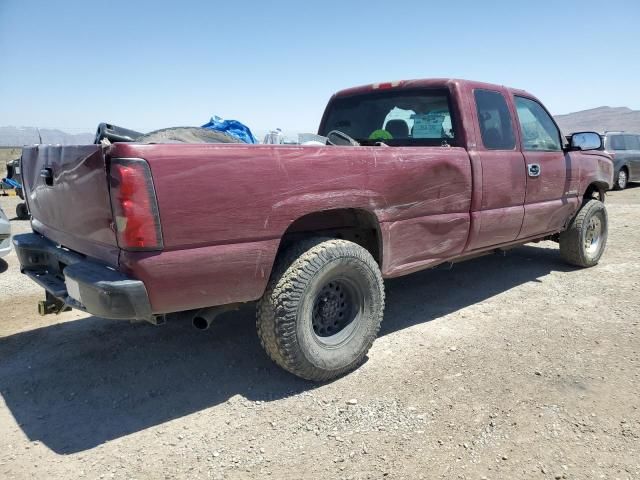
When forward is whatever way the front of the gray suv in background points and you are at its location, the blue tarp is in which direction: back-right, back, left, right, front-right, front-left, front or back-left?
back-right

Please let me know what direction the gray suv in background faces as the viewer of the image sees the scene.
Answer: facing away from the viewer and to the right of the viewer

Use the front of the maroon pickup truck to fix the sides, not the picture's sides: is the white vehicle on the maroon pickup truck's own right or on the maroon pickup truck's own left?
on the maroon pickup truck's own left

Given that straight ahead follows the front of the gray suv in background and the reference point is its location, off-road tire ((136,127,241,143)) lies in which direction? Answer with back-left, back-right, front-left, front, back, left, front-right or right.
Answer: back-right

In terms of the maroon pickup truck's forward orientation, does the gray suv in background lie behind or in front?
in front

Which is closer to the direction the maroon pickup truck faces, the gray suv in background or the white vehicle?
the gray suv in background

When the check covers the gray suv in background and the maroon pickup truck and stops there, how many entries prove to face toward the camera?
0

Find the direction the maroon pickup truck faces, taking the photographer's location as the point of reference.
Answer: facing away from the viewer and to the right of the viewer
